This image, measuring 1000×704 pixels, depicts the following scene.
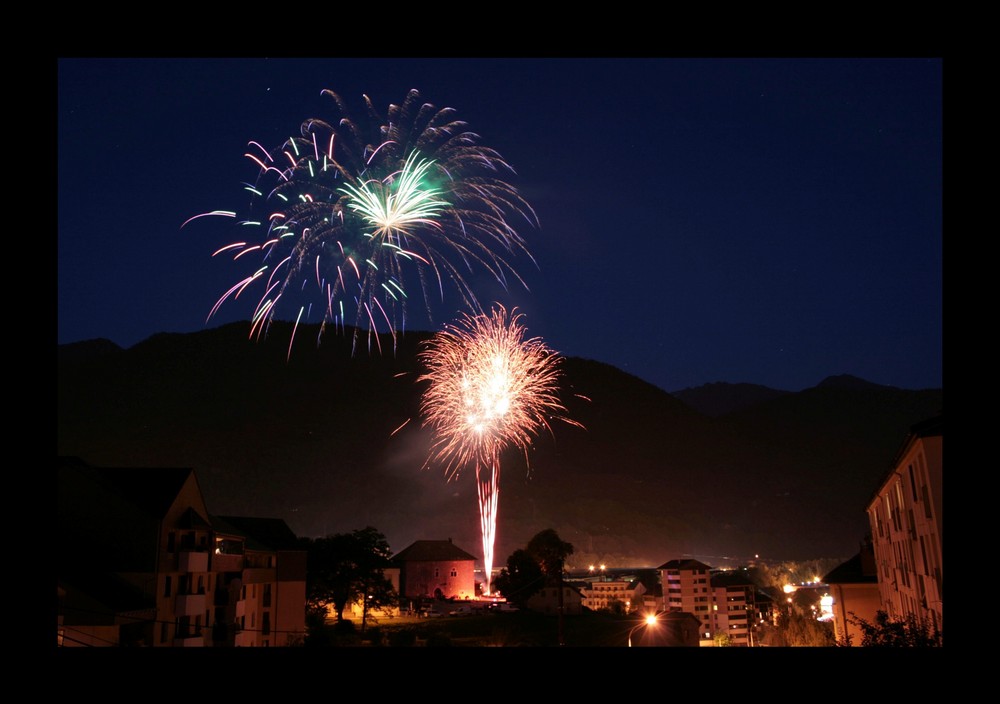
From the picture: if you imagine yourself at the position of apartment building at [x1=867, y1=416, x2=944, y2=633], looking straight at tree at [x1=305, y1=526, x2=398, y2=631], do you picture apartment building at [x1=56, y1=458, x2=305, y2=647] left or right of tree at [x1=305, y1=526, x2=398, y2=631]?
left

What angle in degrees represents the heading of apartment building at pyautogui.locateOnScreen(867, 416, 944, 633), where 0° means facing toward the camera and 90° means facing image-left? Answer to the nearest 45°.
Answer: approximately 90°

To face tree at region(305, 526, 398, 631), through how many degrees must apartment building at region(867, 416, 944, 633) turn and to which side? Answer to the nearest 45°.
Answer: approximately 45° to its right

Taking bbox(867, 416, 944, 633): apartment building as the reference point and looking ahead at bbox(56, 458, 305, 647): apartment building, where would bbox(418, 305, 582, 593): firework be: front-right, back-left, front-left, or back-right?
front-right
